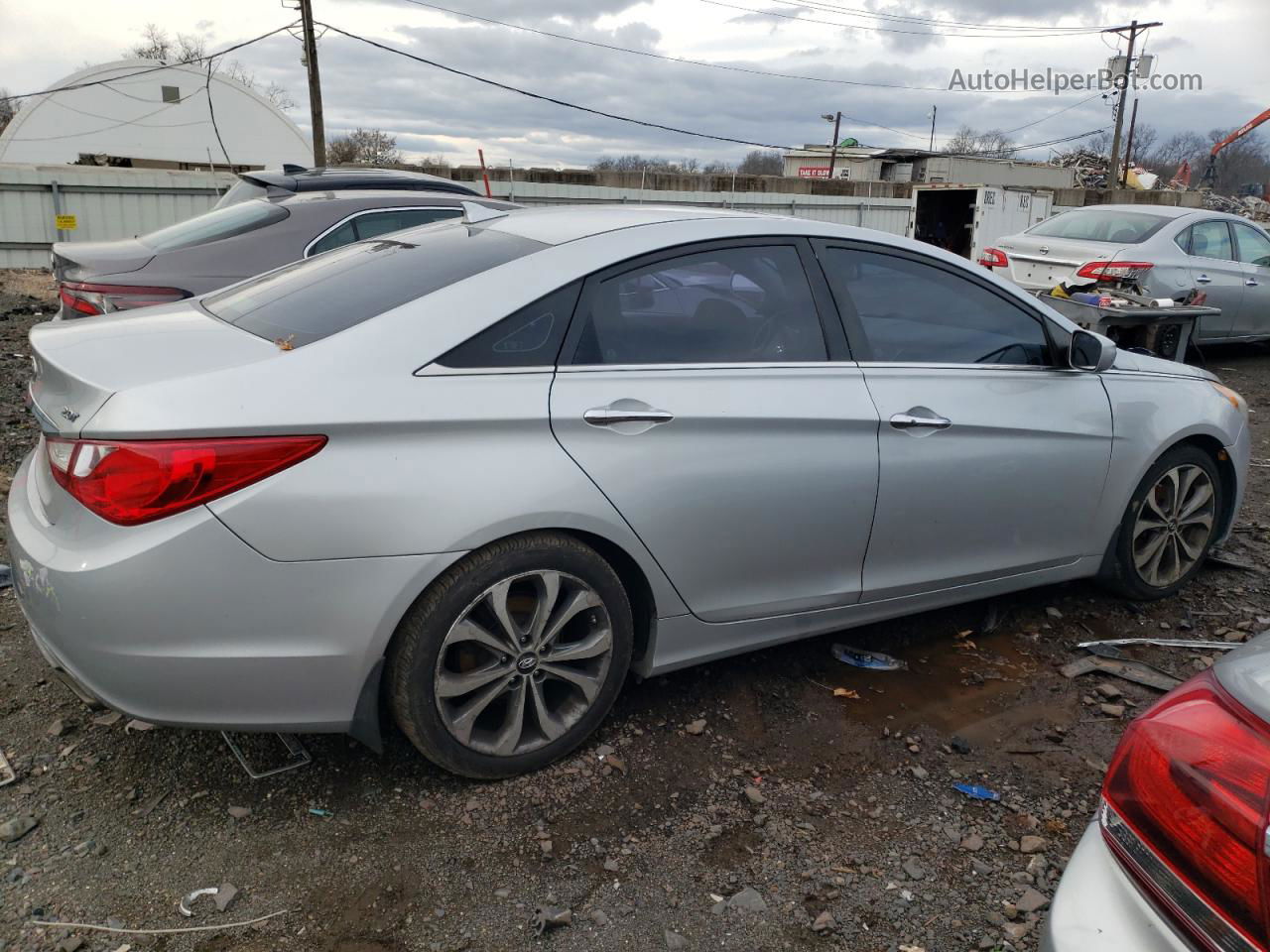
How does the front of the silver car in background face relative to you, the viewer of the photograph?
facing away from the viewer and to the right of the viewer

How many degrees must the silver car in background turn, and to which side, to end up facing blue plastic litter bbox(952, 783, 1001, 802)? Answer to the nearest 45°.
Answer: approximately 135° to its right

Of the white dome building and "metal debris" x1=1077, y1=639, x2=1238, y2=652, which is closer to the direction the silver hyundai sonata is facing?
the metal debris

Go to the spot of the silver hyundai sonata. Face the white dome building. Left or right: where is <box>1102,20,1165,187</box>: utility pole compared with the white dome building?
right

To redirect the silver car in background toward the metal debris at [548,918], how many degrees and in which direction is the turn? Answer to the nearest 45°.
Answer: approximately 135° to its right

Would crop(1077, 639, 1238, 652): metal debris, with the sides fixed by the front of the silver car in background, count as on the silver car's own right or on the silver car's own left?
on the silver car's own right

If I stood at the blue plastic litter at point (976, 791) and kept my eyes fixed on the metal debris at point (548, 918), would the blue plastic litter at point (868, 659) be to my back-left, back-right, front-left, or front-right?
back-right

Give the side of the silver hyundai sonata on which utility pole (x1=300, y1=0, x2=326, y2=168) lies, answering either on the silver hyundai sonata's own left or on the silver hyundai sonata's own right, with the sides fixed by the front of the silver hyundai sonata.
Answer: on the silver hyundai sonata's own left

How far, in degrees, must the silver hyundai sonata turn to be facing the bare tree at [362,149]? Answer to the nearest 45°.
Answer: approximately 45° to its left

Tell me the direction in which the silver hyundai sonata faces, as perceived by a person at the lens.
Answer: facing away from the viewer and to the right of the viewer

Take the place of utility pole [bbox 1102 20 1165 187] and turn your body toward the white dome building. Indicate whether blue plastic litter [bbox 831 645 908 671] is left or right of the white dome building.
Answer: left
